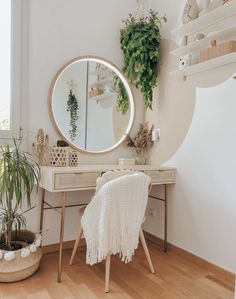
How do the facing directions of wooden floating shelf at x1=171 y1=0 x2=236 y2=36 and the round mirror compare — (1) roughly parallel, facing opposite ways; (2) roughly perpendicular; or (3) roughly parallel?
roughly perpendicular

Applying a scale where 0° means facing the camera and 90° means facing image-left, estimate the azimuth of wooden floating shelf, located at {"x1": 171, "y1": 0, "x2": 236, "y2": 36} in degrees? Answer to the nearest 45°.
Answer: approximately 45°

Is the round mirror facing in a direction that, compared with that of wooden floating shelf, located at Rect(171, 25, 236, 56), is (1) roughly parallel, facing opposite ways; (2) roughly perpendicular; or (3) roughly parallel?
roughly perpendicular

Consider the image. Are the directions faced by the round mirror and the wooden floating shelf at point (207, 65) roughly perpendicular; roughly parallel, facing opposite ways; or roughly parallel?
roughly perpendicular
